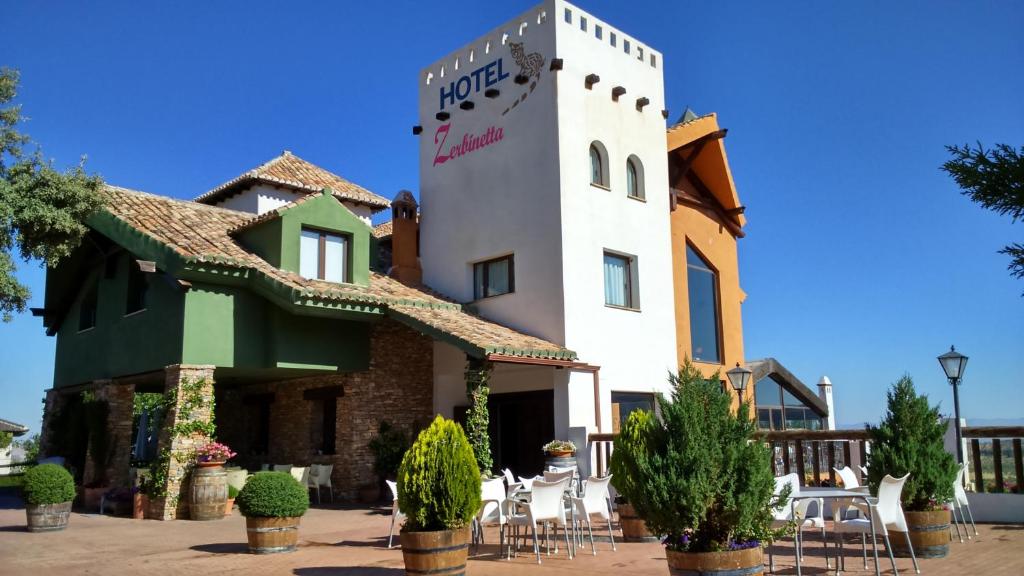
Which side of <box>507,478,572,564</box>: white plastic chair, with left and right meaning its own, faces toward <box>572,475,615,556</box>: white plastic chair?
right

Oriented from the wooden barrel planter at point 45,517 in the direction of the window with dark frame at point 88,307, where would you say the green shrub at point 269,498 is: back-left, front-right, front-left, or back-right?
back-right

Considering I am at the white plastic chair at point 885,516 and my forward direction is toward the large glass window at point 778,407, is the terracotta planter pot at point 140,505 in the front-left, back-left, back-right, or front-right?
front-left

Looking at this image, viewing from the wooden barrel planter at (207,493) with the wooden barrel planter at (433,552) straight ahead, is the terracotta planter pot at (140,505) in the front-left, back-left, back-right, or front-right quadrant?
back-right

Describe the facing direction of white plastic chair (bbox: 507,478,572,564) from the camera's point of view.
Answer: facing away from the viewer and to the left of the viewer

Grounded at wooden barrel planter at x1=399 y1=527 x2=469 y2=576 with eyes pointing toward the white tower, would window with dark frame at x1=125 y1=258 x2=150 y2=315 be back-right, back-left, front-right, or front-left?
front-left

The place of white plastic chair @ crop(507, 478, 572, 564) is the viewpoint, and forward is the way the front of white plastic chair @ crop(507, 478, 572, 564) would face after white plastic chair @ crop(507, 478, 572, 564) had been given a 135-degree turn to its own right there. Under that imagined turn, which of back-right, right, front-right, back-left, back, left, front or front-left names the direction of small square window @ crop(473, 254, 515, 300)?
left

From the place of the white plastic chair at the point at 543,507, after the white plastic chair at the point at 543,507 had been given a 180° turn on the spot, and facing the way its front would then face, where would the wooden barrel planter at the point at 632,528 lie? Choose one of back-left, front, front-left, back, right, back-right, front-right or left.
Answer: left

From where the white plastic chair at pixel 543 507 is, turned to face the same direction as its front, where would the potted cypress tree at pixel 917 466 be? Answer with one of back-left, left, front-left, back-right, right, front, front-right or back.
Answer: back-right
